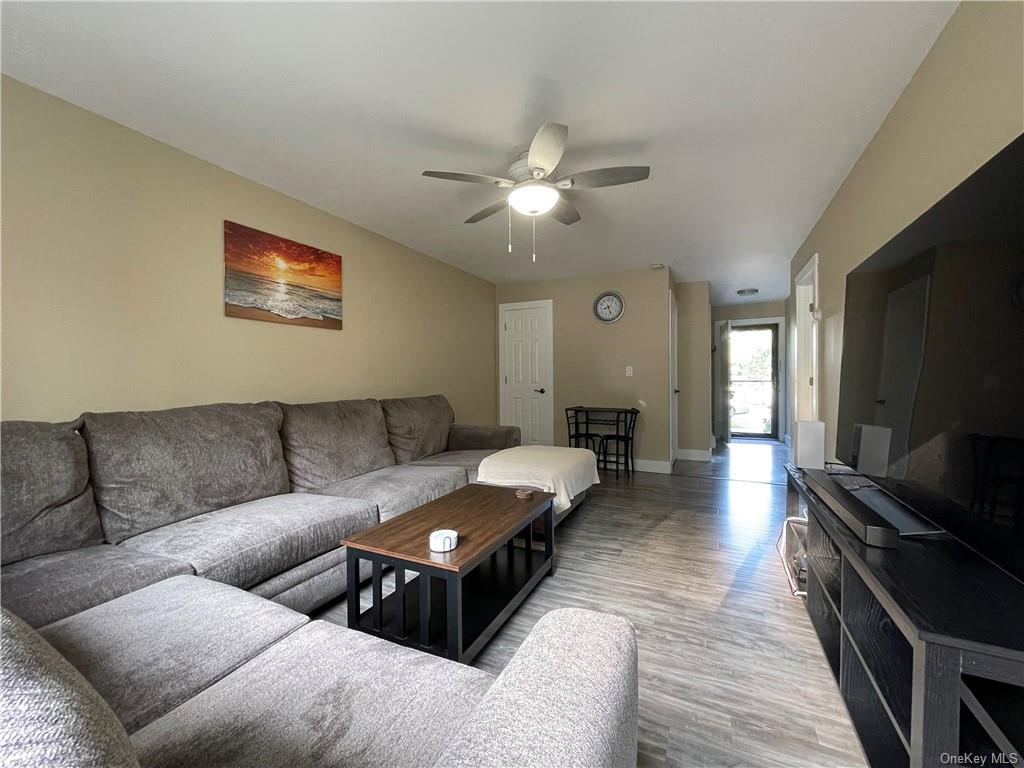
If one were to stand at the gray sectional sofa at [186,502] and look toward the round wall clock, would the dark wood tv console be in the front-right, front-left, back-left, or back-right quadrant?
front-right

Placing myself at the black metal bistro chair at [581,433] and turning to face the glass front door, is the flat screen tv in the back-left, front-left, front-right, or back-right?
back-right

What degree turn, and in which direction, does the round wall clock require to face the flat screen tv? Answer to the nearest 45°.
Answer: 0° — it already faces it

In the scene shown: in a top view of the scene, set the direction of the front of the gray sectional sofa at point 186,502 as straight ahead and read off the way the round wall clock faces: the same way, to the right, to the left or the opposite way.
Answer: to the right

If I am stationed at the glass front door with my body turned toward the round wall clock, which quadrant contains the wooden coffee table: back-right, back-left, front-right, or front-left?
front-left

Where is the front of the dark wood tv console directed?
to the viewer's left

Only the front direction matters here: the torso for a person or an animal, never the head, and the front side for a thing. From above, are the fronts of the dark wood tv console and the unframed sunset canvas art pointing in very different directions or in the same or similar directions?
very different directions

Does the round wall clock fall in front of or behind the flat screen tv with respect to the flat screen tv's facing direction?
in front

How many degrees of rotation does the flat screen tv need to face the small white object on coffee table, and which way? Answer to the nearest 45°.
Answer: approximately 45° to its left

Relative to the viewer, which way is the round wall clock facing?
toward the camera

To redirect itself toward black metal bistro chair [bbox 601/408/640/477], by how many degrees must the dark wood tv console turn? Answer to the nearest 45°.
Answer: approximately 45° to its right

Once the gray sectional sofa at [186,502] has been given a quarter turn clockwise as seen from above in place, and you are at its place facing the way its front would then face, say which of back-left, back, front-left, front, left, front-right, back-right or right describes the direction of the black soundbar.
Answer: left

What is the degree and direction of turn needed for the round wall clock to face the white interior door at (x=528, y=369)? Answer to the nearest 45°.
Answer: approximately 90° to its right

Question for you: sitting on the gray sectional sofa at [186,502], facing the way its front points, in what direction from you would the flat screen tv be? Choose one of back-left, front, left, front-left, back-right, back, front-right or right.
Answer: front

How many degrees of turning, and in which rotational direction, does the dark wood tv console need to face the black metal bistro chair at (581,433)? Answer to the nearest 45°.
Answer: approximately 45° to its right

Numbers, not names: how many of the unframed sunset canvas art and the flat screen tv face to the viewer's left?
1

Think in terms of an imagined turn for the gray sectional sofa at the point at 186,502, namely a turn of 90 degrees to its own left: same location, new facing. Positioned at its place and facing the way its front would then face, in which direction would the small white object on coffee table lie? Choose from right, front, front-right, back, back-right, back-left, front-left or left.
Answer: right

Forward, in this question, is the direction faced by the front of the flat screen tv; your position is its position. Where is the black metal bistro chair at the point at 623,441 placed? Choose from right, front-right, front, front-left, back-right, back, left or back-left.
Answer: front-right

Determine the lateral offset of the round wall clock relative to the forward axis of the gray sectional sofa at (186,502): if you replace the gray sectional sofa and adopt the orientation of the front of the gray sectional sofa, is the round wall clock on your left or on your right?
on your left

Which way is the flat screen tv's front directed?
to the viewer's left

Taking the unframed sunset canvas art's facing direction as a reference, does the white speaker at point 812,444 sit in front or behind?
in front

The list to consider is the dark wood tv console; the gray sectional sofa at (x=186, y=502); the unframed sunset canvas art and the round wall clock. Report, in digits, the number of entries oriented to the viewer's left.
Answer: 1
